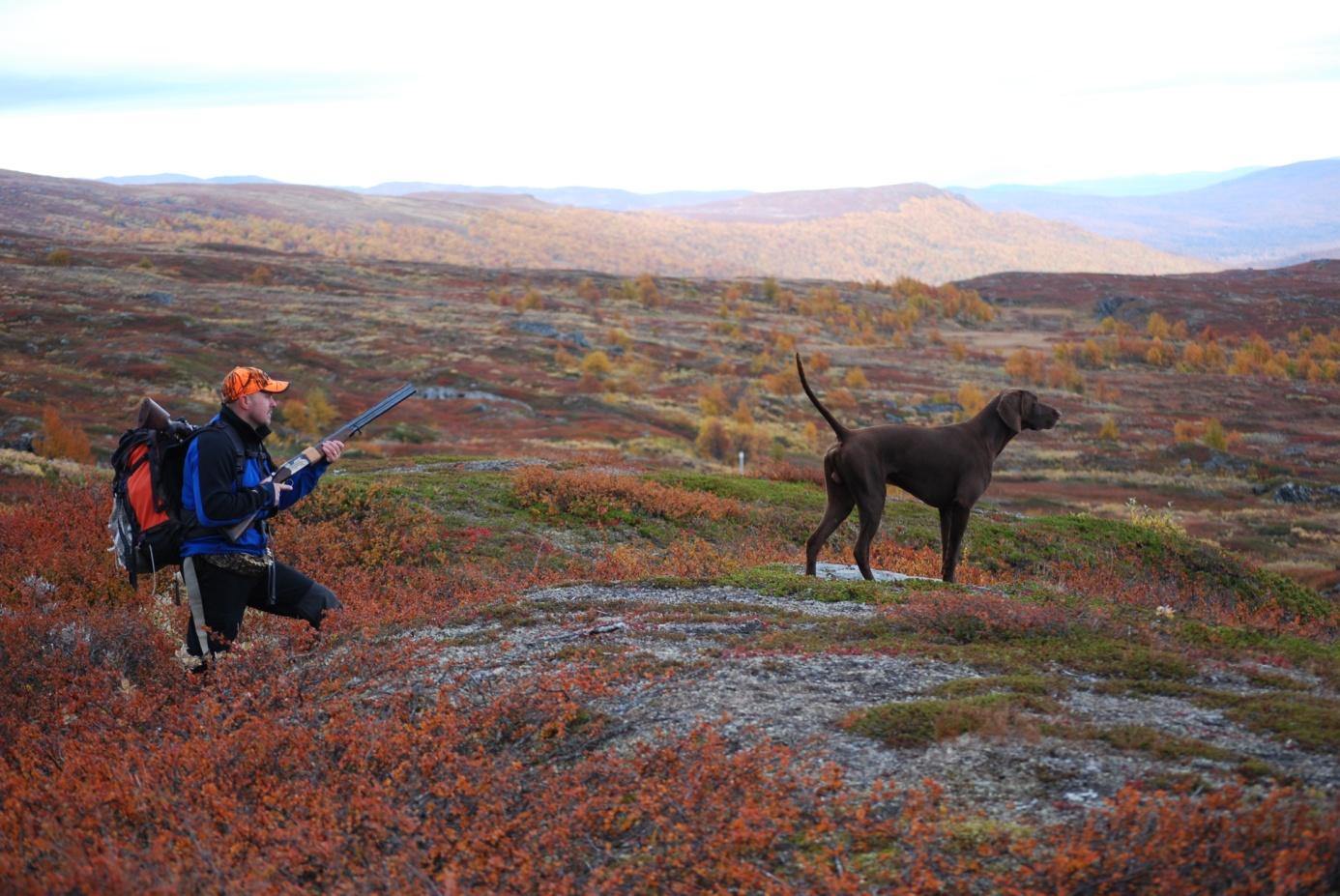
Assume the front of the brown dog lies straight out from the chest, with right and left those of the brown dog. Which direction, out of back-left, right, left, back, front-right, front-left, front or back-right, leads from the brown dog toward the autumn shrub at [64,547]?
back

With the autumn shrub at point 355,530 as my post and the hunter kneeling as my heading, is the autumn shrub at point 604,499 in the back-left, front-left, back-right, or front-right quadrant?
back-left

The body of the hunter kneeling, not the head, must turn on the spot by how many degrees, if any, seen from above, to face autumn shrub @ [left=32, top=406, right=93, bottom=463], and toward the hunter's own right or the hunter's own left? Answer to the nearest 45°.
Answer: approximately 90° to the hunter's own left

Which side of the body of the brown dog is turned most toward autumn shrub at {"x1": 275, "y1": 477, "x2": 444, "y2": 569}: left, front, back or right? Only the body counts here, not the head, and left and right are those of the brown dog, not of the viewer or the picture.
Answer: back

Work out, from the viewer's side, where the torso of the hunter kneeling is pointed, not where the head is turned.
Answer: to the viewer's right

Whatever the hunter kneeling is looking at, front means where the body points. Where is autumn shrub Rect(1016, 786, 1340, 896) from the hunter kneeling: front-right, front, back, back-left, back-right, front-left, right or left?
front-right

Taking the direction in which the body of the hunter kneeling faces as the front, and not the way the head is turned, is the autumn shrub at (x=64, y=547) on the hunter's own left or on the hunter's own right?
on the hunter's own left

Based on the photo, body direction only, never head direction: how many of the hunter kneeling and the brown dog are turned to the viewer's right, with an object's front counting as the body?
2

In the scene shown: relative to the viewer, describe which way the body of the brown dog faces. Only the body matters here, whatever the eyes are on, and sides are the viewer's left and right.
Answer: facing to the right of the viewer

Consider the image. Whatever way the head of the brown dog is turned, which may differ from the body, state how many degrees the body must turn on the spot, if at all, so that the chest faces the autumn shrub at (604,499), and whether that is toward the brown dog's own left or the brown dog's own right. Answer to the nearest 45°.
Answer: approximately 135° to the brown dog's own left

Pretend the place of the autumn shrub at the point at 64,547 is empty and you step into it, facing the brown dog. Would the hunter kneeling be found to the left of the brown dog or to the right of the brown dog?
right
